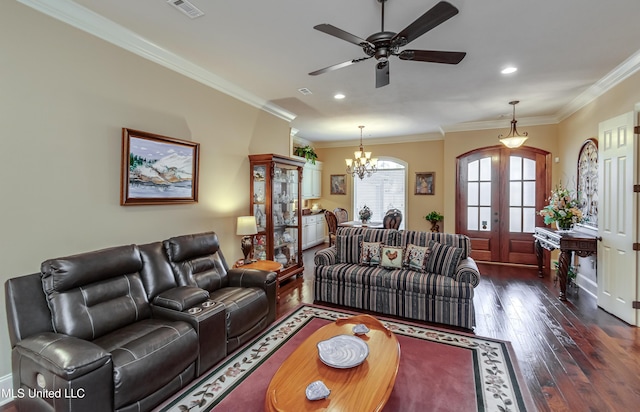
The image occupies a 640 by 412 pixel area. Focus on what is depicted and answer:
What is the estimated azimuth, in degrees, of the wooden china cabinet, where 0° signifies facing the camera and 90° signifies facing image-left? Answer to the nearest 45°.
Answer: approximately 315°

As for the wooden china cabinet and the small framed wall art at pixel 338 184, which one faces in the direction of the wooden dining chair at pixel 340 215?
the small framed wall art

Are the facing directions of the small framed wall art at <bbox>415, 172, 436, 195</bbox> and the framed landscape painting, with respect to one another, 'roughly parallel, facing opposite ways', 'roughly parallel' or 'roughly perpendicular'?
roughly perpendicular

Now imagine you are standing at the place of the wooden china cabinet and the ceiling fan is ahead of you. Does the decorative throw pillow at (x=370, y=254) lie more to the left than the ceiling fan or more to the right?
left

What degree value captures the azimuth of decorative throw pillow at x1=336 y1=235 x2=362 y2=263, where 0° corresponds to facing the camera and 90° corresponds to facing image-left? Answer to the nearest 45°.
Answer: approximately 0°

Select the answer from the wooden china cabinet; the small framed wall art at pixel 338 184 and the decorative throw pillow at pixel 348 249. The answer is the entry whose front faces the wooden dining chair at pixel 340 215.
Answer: the small framed wall art

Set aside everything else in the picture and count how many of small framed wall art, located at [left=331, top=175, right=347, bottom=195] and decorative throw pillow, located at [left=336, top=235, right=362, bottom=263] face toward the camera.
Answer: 2

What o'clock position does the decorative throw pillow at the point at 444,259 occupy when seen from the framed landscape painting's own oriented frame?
The decorative throw pillow is roughly at 11 o'clock from the framed landscape painting.

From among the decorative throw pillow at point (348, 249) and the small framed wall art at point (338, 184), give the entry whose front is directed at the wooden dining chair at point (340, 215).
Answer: the small framed wall art

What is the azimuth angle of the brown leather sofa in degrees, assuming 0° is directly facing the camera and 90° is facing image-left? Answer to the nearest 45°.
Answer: approximately 315°
